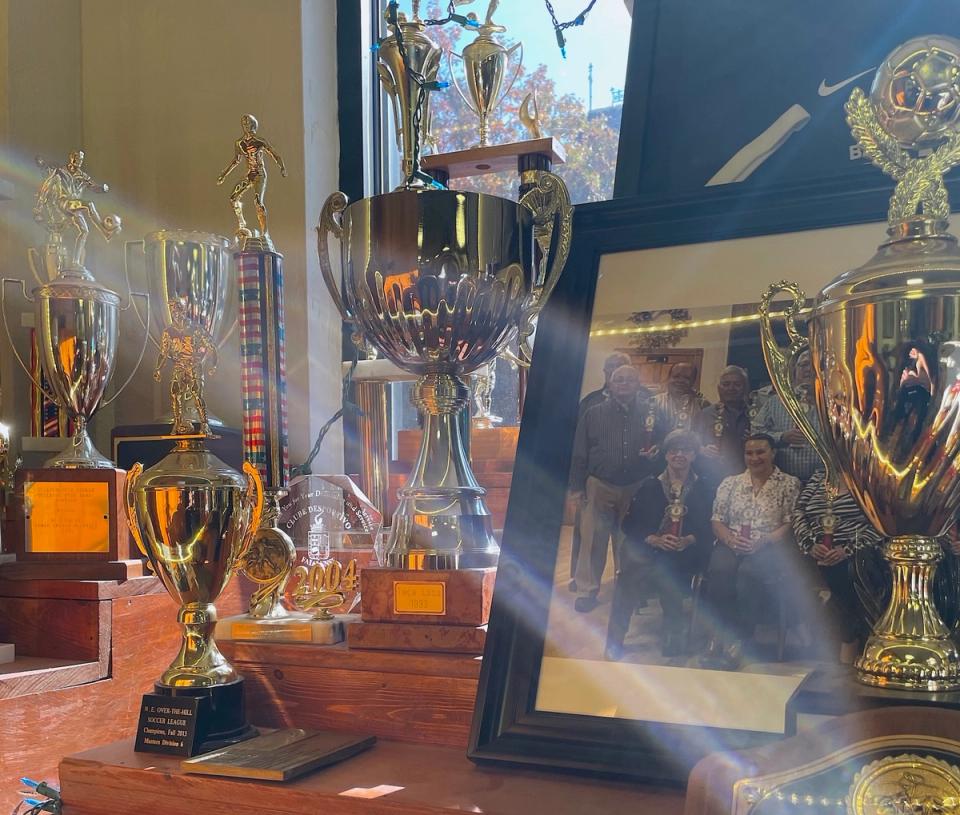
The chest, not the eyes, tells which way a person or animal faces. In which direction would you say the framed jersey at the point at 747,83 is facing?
toward the camera

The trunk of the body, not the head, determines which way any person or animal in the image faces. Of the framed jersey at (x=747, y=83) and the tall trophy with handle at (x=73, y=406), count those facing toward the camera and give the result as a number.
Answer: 2

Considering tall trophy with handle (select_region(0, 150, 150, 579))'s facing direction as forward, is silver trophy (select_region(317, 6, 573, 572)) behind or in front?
in front
